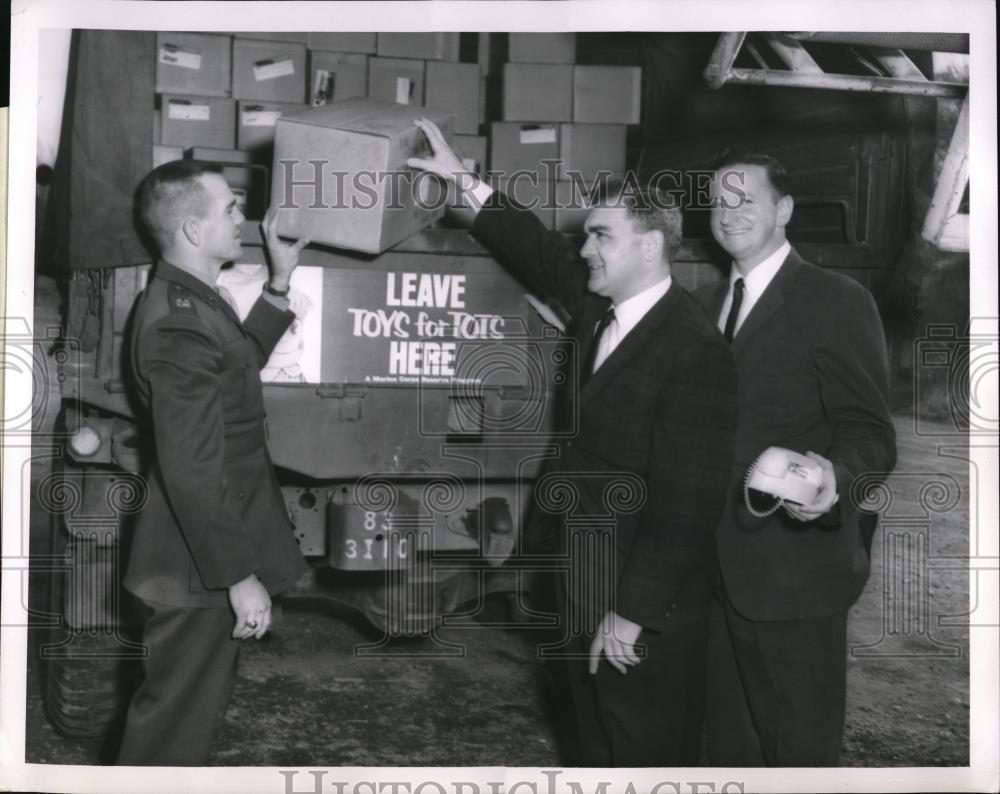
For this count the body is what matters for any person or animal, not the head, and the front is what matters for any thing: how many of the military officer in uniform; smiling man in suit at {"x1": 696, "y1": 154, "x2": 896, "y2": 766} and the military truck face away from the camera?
1

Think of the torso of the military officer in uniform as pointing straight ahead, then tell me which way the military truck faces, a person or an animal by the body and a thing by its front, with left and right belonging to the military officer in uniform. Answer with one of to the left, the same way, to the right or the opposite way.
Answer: to the left

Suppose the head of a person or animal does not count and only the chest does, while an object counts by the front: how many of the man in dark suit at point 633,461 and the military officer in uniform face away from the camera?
0

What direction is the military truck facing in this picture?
away from the camera

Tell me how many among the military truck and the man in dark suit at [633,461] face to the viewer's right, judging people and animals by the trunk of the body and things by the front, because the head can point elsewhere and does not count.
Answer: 0

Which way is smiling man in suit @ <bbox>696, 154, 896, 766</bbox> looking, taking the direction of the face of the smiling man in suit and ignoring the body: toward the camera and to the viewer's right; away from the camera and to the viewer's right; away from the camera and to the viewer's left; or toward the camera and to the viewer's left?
toward the camera and to the viewer's left

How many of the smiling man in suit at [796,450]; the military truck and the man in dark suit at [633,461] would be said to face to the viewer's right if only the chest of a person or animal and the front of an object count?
0

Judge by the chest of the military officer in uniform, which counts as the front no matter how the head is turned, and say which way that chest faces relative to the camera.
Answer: to the viewer's right

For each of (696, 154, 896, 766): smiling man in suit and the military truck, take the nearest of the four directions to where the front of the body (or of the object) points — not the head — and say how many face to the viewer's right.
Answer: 0

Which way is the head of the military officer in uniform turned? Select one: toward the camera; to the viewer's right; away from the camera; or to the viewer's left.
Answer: to the viewer's right

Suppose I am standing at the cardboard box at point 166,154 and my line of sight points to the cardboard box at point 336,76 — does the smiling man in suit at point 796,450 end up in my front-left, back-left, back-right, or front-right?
front-right
